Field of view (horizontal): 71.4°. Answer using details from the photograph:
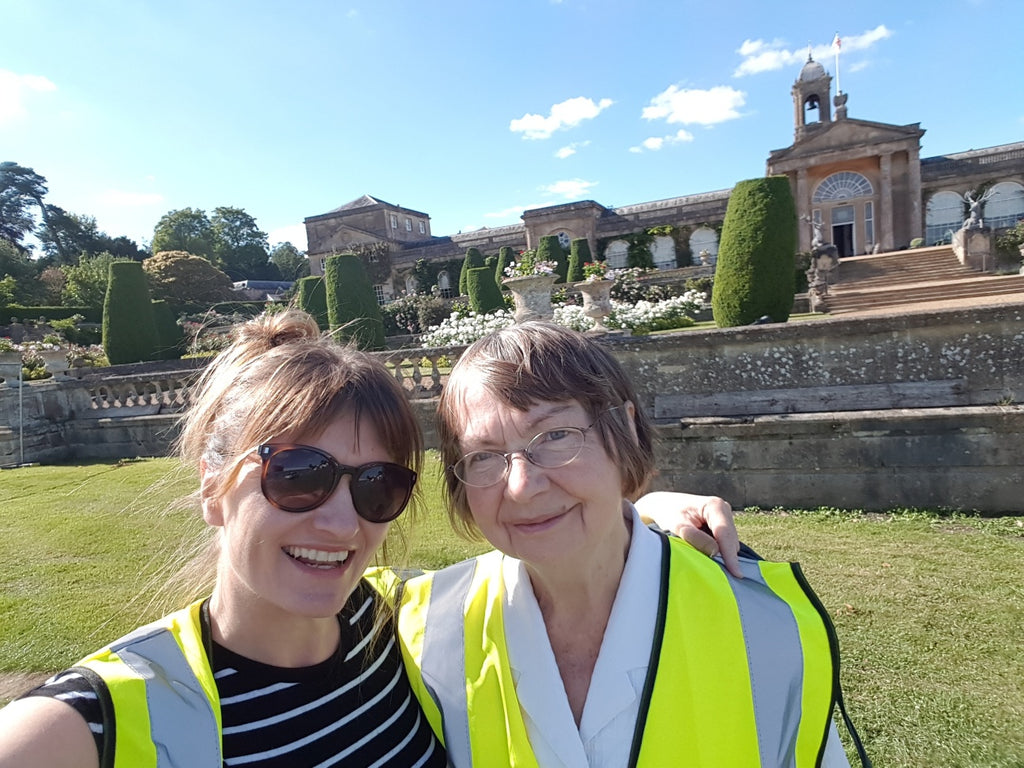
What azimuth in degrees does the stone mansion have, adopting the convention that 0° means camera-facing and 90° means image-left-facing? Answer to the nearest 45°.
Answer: approximately 45°

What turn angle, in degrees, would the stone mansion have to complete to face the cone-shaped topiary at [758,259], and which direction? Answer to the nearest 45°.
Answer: approximately 45° to its left

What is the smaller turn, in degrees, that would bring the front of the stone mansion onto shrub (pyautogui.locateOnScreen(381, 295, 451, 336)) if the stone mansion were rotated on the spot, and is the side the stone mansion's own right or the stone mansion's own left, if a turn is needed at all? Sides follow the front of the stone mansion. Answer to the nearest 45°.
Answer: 0° — it already faces it

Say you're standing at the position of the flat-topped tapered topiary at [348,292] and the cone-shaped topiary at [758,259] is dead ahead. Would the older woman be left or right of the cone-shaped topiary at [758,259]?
right

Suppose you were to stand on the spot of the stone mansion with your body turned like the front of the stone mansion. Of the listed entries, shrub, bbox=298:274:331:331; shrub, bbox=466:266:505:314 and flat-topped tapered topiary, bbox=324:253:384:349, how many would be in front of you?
3

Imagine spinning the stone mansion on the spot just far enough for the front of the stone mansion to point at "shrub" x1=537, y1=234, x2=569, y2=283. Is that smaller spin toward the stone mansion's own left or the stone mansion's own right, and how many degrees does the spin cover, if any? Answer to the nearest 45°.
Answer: approximately 45° to the stone mansion's own right

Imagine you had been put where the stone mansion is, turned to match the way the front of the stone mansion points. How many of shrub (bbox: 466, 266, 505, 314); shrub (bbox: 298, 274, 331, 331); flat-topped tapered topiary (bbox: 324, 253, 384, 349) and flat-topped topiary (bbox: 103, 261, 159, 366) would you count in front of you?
4

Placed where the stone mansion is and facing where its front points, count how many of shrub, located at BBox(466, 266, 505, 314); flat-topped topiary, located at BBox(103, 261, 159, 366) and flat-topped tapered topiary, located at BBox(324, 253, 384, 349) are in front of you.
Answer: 3

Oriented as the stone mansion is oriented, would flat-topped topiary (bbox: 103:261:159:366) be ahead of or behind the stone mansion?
ahead

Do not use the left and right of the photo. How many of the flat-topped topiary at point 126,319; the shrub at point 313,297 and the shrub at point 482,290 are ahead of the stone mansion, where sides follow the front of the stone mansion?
3

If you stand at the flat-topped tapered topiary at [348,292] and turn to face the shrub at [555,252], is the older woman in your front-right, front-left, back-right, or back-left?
back-right

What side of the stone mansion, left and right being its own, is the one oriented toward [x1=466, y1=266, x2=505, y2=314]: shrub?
front

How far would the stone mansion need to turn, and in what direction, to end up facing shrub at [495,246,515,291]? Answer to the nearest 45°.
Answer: approximately 45° to its right

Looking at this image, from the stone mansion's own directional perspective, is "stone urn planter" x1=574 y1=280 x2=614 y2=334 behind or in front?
in front

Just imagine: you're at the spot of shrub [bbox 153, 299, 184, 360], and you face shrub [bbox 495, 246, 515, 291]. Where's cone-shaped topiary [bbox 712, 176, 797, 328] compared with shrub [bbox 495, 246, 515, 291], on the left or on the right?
right
